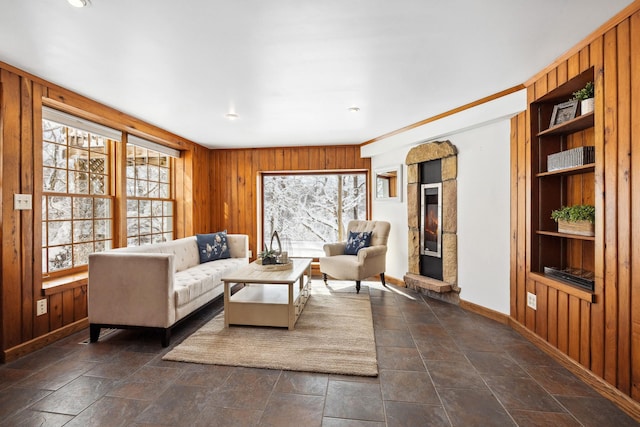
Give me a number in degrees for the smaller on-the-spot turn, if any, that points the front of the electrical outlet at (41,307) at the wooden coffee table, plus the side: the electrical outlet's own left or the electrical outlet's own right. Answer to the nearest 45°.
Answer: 0° — it already faces it

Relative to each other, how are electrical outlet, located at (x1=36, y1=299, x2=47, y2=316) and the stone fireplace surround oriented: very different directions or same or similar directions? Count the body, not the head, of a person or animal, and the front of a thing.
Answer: very different directions

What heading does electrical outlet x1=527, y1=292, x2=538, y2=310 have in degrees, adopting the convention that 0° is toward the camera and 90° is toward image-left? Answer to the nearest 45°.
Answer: approximately 45°

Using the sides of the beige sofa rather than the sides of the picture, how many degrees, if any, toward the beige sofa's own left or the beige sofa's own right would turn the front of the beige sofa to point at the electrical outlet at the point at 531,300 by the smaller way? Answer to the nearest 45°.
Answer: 0° — it already faces it

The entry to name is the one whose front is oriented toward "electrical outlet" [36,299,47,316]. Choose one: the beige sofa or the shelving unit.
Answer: the shelving unit
